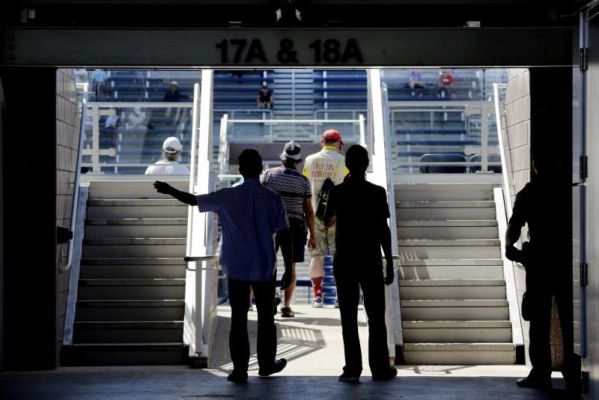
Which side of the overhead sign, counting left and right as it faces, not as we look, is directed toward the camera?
front

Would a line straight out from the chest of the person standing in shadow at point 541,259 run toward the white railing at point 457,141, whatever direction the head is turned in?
no

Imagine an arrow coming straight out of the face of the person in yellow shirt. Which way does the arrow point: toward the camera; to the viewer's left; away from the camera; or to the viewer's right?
away from the camera

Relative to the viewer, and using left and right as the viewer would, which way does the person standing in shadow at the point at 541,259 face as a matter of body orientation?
facing the viewer and to the left of the viewer

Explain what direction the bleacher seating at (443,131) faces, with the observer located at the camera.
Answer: facing the viewer

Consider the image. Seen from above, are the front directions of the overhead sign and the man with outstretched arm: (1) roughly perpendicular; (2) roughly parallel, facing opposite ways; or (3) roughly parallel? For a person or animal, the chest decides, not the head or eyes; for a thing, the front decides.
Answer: roughly parallel, facing opposite ways

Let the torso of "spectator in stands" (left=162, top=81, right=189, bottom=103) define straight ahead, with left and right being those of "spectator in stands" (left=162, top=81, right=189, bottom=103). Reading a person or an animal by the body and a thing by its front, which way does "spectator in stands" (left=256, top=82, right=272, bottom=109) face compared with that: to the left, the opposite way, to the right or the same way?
the same way

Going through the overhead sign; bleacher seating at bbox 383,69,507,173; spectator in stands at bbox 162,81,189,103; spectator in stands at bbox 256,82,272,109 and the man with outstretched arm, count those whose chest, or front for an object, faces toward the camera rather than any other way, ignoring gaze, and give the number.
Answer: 4

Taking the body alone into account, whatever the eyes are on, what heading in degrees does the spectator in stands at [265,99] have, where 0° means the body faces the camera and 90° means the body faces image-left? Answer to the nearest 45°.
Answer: approximately 0°

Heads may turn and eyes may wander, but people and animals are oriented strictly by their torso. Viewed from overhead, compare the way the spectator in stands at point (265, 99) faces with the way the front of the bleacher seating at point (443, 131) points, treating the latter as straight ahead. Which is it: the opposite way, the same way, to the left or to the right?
the same way

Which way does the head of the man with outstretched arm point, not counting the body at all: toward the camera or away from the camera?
away from the camera

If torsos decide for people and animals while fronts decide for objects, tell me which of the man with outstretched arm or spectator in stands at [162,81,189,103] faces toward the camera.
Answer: the spectator in stands

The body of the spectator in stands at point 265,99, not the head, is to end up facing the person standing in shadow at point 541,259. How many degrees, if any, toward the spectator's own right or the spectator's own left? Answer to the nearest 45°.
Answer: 0° — they already face them
